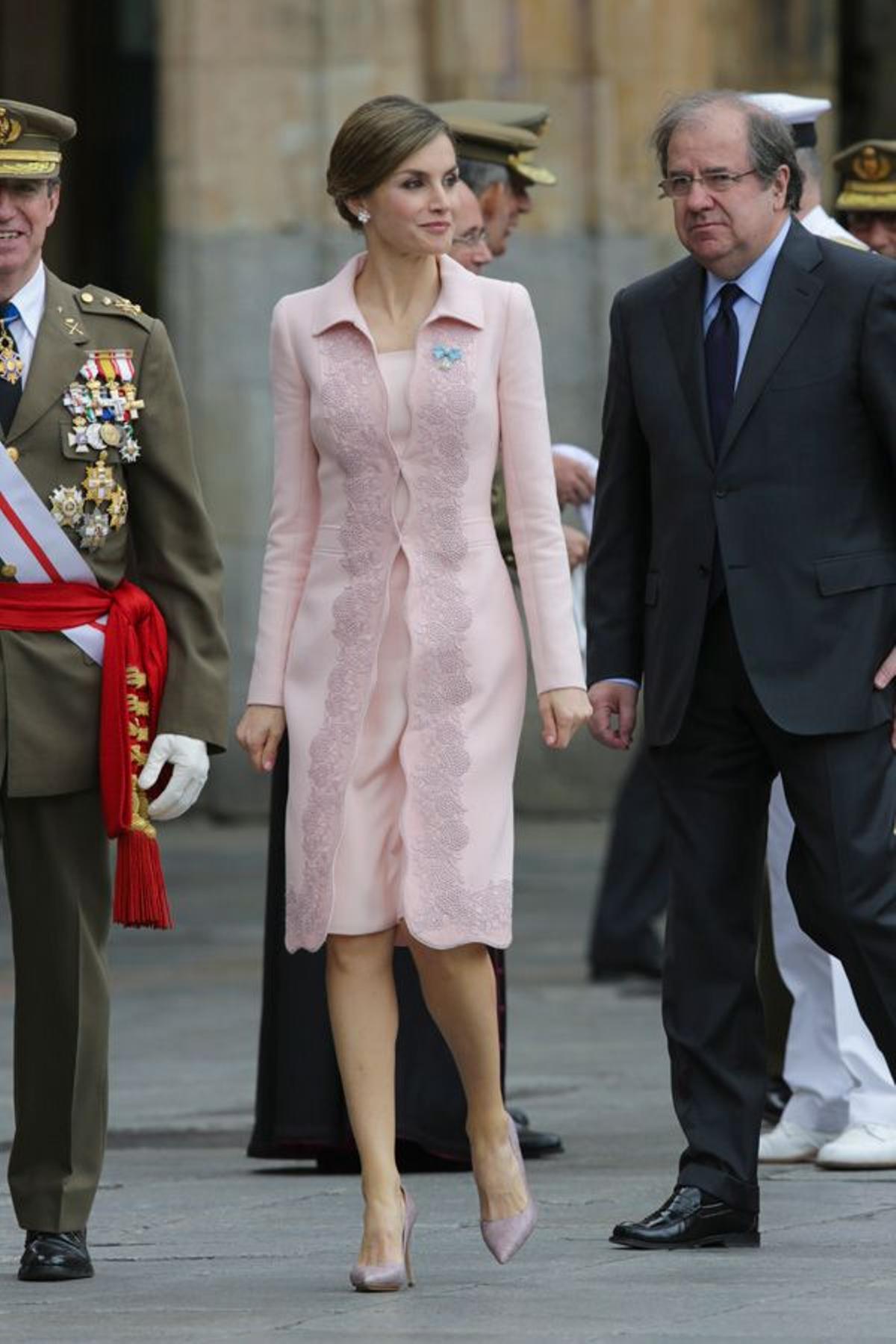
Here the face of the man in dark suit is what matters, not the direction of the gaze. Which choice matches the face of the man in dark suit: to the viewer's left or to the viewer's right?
to the viewer's left

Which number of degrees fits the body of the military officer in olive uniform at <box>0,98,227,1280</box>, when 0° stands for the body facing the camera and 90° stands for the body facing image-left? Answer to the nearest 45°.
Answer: approximately 0°

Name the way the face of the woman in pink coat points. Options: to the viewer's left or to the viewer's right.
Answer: to the viewer's right

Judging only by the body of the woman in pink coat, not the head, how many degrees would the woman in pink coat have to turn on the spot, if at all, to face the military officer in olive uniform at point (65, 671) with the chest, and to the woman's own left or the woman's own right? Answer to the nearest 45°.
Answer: approximately 90° to the woman's own right

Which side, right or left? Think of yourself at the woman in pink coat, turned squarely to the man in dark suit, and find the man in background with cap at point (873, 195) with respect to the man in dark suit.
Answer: left

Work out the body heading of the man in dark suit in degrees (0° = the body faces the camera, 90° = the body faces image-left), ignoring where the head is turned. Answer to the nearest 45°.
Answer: approximately 45°

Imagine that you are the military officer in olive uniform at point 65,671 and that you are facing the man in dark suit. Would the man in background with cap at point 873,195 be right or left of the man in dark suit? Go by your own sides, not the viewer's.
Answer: left

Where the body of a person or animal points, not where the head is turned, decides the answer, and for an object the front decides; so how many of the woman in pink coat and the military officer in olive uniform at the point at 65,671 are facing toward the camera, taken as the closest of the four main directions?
2

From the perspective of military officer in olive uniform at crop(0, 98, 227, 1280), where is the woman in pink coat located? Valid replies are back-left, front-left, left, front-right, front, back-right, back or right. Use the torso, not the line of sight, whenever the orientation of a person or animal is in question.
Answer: left

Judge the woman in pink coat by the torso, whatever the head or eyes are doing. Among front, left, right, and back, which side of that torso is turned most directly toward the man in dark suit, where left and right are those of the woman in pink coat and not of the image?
left
